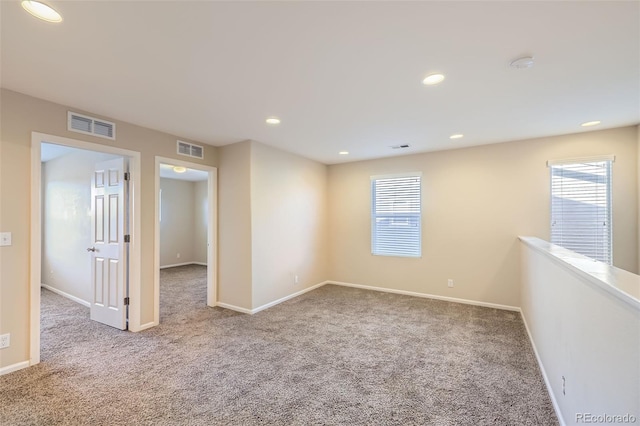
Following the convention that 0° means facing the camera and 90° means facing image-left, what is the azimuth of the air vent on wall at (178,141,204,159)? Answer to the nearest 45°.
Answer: approximately 315°

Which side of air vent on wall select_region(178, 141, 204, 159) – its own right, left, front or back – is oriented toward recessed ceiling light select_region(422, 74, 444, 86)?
front

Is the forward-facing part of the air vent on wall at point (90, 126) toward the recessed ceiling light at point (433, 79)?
yes

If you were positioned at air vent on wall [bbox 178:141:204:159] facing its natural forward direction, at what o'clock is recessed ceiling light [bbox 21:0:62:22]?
The recessed ceiling light is roughly at 2 o'clock from the air vent on wall.

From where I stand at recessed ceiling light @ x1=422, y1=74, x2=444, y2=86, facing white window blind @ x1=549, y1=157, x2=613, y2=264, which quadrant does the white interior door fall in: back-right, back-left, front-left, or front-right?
back-left

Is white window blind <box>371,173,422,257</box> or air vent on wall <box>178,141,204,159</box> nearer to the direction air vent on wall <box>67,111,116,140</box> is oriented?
the white window blind

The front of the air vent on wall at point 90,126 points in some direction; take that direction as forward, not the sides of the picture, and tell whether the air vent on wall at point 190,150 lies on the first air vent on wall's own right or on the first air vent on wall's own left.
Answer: on the first air vent on wall's own left

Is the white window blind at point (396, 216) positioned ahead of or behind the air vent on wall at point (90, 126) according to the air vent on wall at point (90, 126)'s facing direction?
ahead

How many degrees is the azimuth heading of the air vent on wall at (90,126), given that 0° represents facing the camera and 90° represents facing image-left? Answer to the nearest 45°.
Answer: approximately 315°

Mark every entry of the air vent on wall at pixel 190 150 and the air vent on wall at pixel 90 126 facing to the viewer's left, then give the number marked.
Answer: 0
